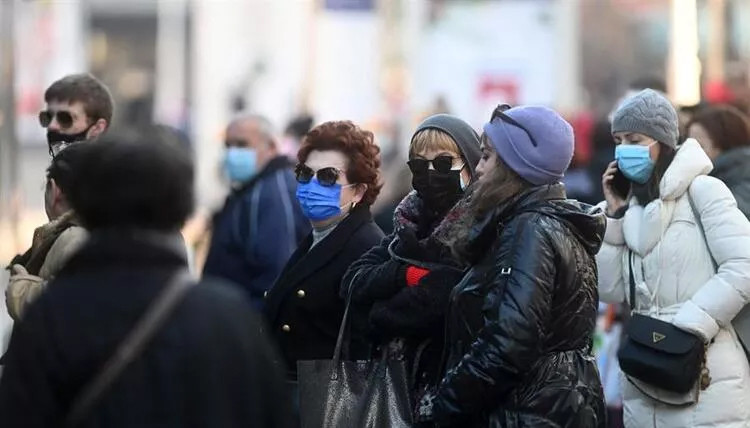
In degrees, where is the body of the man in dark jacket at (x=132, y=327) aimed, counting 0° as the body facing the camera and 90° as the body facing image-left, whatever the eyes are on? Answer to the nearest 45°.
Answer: approximately 180°

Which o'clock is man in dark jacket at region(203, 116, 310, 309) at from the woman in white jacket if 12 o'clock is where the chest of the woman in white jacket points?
The man in dark jacket is roughly at 3 o'clock from the woman in white jacket.

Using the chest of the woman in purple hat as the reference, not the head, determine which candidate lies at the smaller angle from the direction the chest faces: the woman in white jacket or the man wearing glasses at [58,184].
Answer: the man wearing glasses

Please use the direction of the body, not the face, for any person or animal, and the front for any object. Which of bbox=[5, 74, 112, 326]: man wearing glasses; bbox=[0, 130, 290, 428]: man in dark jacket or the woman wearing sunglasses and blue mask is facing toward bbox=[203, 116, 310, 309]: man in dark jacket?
bbox=[0, 130, 290, 428]: man in dark jacket

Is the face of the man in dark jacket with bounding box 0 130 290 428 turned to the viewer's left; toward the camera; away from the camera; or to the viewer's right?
away from the camera

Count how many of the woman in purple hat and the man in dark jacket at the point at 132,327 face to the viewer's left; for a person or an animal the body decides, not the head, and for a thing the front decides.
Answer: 1

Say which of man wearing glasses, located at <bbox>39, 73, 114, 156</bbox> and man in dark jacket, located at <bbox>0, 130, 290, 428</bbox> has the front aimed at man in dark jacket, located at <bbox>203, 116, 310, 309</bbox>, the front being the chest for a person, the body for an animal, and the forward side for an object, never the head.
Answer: man in dark jacket, located at <bbox>0, 130, 290, 428</bbox>

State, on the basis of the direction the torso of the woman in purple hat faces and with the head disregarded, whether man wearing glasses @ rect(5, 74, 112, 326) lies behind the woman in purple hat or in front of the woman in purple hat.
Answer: in front

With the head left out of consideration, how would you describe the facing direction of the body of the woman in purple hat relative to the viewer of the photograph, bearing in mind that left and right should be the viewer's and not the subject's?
facing to the left of the viewer

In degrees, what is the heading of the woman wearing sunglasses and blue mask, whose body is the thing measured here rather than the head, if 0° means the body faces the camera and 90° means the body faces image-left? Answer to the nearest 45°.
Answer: approximately 45°

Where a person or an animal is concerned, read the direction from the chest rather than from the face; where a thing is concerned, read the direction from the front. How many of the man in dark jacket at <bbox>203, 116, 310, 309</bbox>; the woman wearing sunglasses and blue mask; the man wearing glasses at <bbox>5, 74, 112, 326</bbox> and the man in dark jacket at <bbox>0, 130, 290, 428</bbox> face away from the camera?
1
